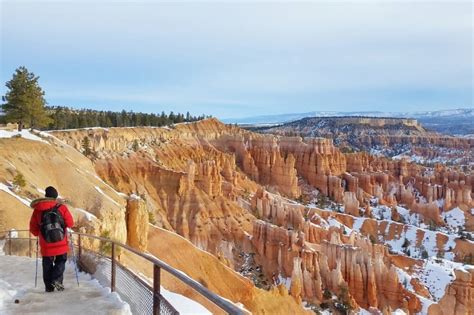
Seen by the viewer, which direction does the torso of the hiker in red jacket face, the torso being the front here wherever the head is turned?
away from the camera

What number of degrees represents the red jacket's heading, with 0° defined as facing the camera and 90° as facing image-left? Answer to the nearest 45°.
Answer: approximately 180°

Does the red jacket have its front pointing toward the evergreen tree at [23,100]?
yes
